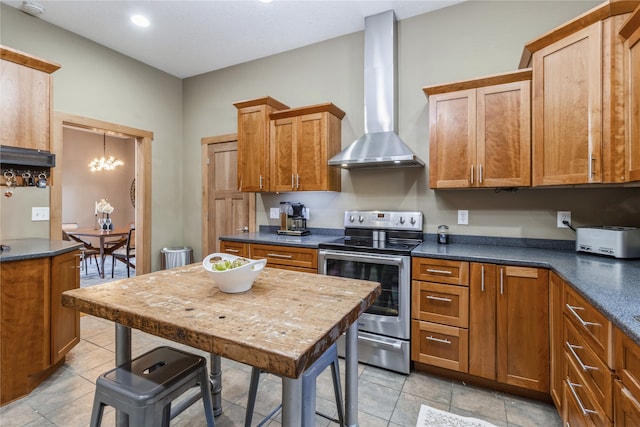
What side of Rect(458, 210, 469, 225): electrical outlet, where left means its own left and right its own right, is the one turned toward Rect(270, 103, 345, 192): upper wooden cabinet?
right

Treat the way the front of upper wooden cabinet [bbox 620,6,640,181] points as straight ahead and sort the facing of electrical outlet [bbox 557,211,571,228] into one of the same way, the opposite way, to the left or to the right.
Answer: to the left

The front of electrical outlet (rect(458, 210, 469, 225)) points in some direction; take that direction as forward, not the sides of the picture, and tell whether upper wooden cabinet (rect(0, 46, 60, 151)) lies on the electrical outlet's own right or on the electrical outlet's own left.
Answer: on the electrical outlet's own right

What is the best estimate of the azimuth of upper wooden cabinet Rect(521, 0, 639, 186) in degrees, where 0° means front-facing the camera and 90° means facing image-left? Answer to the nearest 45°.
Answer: approximately 45°

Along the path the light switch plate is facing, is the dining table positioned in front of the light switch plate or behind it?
behind

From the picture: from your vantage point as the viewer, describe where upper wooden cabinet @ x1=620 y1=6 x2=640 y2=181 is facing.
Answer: facing to the left of the viewer
